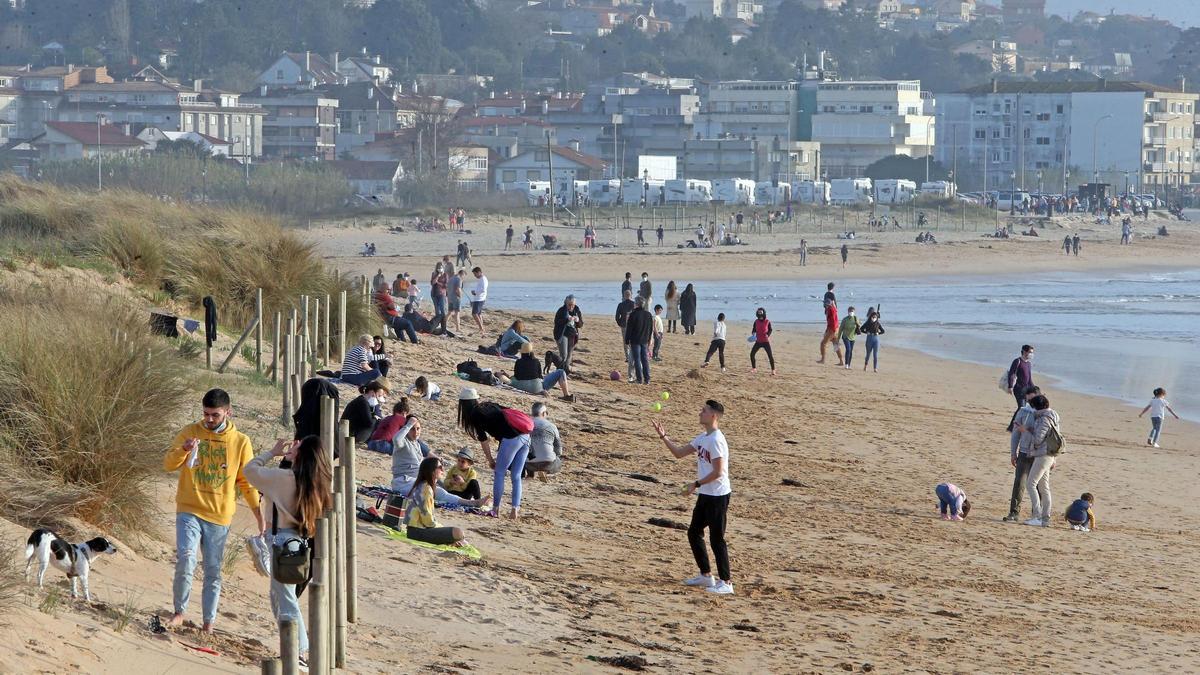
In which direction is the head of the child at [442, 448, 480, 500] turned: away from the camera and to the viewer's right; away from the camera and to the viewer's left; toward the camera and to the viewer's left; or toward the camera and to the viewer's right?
toward the camera and to the viewer's left

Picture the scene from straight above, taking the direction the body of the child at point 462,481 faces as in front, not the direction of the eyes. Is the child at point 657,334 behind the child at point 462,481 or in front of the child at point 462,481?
behind

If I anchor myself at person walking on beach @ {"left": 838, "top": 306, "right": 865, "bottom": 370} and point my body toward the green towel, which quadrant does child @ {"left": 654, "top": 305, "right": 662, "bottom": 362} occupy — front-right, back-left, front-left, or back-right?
front-right

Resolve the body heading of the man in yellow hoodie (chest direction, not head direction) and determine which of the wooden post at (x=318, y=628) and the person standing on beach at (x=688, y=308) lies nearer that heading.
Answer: the wooden post

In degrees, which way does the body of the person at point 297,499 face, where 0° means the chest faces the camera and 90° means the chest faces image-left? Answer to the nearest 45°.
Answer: approximately 135°

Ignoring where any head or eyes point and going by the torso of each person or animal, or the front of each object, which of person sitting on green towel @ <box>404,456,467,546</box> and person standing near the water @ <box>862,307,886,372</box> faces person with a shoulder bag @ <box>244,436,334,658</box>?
person standing near the water @ <box>862,307,886,372</box>

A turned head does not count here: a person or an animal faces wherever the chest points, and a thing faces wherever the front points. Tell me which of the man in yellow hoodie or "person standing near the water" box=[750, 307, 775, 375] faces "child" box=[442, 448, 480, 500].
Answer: the person standing near the water

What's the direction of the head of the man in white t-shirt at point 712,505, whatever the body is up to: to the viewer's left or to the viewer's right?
to the viewer's left

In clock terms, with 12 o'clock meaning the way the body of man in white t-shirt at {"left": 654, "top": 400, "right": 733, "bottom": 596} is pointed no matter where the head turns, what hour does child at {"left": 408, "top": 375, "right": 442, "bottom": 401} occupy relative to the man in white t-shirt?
The child is roughly at 2 o'clock from the man in white t-shirt.

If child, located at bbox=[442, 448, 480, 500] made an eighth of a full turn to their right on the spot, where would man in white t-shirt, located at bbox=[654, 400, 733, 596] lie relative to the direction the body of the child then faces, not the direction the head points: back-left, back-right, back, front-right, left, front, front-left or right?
front-left

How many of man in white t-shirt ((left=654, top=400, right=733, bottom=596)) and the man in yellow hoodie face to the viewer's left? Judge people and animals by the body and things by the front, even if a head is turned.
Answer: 1

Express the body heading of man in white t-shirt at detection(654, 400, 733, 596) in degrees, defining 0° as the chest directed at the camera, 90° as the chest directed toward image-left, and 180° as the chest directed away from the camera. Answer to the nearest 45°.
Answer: approximately 90°

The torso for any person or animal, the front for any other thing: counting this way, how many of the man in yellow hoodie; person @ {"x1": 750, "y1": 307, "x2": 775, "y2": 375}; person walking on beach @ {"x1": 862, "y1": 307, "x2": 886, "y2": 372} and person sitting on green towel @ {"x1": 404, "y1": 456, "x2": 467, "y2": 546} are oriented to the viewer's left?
0

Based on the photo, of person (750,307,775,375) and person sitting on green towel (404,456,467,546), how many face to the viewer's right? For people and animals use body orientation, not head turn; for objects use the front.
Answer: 1

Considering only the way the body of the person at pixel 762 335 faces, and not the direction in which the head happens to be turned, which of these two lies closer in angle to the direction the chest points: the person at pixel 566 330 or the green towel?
the green towel

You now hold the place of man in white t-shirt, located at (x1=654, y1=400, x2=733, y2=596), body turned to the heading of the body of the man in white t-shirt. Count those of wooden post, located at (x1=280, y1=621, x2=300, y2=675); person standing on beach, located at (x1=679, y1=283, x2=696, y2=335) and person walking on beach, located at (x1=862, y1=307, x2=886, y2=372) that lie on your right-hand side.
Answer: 2

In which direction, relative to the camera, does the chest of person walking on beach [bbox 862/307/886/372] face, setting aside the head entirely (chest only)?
toward the camera

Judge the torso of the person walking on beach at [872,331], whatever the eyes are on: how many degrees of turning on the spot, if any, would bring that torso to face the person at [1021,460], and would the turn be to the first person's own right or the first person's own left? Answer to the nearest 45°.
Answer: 0° — they already face them

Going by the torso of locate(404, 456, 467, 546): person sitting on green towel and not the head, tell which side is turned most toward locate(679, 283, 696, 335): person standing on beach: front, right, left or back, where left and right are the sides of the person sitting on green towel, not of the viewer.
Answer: left

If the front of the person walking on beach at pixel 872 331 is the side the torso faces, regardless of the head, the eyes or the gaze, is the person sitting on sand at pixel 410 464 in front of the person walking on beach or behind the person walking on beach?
in front
